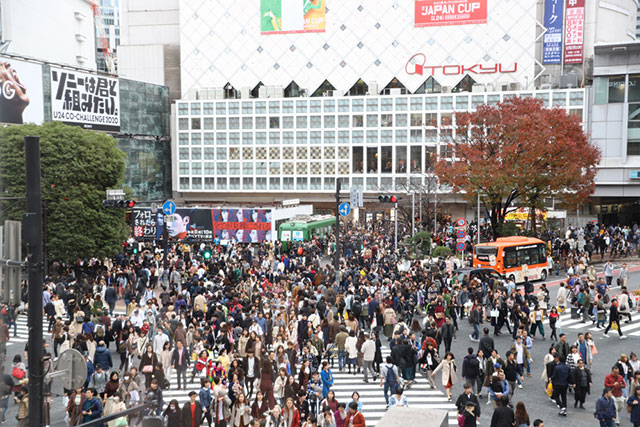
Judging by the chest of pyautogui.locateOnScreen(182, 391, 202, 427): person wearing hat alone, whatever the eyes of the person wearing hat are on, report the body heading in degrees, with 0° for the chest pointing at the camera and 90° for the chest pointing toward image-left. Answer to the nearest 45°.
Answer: approximately 0°

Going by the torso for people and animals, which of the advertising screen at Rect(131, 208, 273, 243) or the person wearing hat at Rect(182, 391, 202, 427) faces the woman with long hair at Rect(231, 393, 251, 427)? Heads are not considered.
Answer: the advertising screen

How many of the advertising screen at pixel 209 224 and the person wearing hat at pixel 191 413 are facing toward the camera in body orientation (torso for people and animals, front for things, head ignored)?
2
